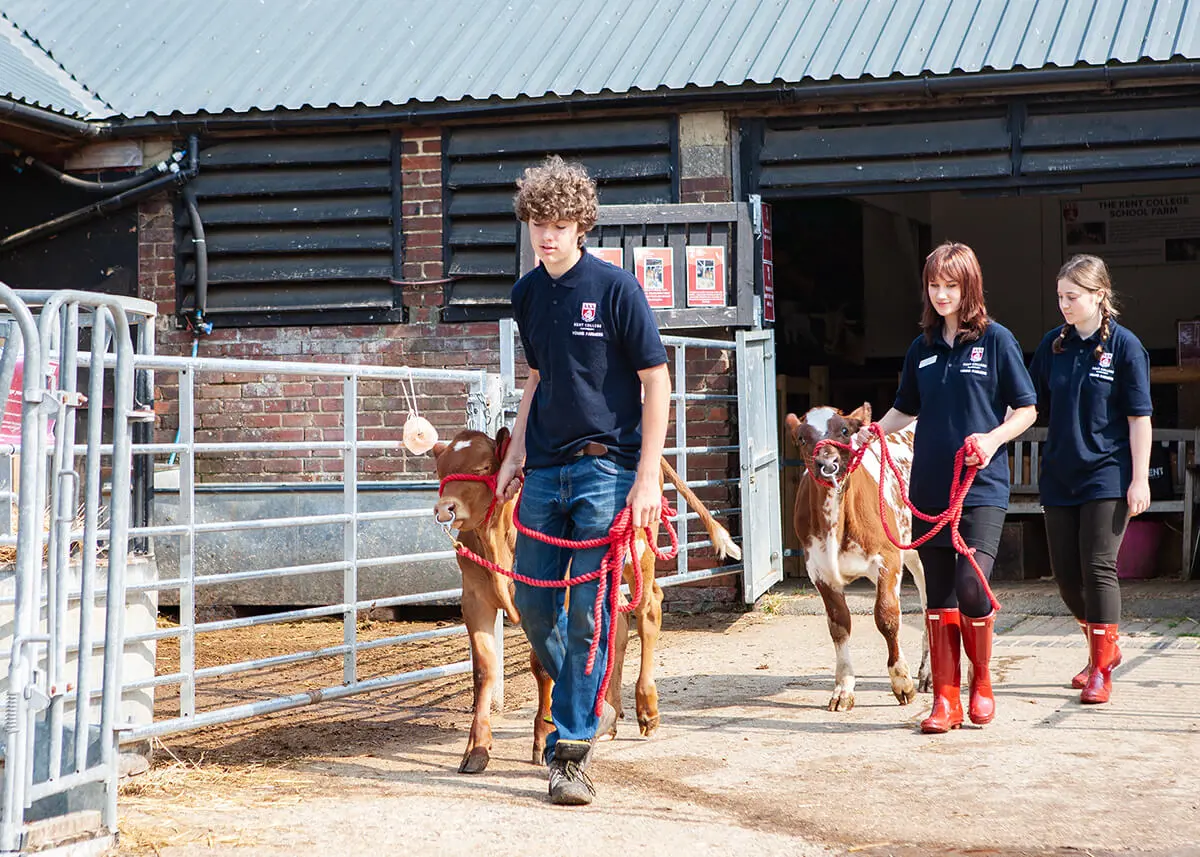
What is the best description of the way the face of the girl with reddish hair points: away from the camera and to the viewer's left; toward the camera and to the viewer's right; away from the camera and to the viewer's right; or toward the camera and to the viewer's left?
toward the camera and to the viewer's left

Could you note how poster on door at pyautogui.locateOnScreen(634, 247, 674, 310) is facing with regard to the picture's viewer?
facing the viewer

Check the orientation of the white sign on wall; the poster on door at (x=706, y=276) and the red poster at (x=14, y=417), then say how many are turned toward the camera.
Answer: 3

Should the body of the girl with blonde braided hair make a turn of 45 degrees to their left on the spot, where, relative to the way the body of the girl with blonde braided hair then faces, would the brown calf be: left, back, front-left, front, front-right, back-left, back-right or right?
front-right

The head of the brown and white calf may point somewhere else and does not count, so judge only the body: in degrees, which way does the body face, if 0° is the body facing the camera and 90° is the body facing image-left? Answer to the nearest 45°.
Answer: approximately 45°

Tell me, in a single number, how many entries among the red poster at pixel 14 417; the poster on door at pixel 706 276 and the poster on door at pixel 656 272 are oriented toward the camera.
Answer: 3

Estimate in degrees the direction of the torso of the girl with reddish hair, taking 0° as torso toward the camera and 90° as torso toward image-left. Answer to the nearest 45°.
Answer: approximately 45°

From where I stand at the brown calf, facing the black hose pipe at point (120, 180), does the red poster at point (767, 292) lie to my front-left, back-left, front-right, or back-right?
front-right

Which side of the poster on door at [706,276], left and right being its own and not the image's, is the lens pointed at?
front

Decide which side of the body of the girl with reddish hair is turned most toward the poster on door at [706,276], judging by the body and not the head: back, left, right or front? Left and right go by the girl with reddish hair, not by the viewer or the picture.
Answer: right

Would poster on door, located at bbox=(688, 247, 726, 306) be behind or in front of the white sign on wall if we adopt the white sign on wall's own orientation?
in front

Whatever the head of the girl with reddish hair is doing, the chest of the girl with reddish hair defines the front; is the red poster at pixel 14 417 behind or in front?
in front

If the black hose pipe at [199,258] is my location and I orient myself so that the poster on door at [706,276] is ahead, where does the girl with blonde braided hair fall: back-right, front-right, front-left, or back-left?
front-right

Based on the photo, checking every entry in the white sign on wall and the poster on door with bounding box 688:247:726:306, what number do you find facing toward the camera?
2

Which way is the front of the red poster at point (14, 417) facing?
toward the camera

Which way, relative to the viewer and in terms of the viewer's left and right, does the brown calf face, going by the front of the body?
facing the viewer and to the left of the viewer
